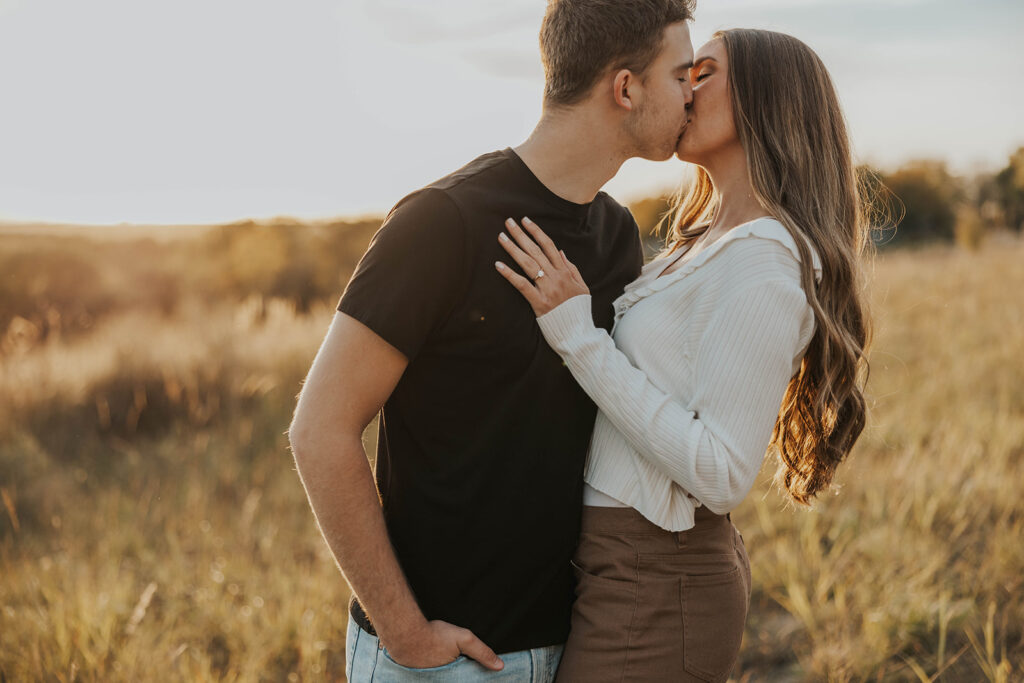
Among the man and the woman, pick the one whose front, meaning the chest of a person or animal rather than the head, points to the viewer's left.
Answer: the woman

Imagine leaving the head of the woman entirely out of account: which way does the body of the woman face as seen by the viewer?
to the viewer's left

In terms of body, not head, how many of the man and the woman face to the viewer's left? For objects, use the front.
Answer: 1

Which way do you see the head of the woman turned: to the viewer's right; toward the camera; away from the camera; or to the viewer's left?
to the viewer's left

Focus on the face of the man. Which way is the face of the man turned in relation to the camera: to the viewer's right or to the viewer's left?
to the viewer's right
